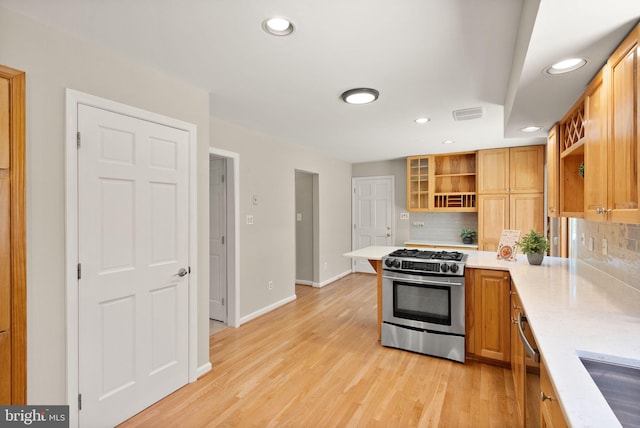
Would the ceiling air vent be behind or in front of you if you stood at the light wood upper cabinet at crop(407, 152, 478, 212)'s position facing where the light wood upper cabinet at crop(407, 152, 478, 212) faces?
in front

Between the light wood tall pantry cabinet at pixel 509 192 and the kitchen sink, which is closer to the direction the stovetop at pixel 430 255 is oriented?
the kitchen sink

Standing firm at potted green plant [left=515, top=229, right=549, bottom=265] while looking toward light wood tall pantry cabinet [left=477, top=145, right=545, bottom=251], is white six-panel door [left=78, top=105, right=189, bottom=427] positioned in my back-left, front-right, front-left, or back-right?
back-left

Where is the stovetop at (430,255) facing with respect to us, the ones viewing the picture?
facing the viewer

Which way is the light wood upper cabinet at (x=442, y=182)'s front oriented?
toward the camera

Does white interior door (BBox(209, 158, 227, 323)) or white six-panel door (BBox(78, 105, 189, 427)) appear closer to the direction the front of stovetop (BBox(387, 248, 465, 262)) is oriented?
the white six-panel door

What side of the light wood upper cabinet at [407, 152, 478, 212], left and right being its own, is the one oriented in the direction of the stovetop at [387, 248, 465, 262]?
front

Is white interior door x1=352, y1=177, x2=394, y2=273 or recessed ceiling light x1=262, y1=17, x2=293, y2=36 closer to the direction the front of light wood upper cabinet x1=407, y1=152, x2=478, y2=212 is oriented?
the recessed ceiling light

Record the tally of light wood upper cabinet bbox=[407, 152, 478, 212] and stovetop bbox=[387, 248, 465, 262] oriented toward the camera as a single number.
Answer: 2

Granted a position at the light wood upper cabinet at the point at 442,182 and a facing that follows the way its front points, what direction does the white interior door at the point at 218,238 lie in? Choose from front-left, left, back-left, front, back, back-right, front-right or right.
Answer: front-right

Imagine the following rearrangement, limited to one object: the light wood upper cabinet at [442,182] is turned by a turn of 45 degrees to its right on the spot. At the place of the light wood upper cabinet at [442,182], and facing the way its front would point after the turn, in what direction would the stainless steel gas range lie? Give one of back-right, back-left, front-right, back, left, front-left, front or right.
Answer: front-left

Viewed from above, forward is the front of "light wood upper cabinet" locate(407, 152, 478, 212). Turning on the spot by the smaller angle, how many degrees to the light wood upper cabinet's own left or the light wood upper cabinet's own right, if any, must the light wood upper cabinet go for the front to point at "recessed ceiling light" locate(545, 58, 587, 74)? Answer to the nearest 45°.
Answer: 0° — it already faces it

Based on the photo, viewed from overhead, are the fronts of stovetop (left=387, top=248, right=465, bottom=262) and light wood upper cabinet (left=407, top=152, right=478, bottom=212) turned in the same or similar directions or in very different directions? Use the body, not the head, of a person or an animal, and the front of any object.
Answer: same or similar directions

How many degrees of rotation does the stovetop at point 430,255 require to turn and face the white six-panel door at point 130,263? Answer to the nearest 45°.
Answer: approximately 45° to its right

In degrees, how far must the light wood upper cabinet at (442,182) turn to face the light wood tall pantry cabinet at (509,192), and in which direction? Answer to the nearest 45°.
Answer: approximately 90° to its left
